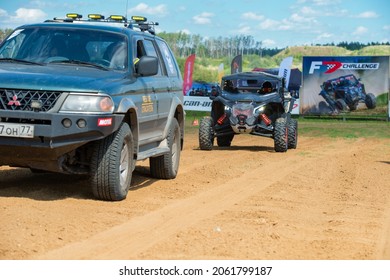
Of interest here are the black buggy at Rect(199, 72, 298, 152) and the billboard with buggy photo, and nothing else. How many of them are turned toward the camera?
2

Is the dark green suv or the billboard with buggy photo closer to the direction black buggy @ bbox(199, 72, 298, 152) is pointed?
the dark green suv

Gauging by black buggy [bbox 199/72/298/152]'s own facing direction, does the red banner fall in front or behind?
behind

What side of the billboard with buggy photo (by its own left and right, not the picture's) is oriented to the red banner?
right

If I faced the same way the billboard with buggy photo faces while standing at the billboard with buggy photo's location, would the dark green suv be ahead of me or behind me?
ahead

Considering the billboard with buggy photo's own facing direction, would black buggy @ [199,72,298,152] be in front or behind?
in front

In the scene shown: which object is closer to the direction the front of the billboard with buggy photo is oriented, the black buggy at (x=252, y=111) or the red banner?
the black buggy

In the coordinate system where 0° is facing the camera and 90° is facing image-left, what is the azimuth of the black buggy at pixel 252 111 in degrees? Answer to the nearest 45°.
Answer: approximately 0°

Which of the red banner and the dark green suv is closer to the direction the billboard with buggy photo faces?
the dark green suv

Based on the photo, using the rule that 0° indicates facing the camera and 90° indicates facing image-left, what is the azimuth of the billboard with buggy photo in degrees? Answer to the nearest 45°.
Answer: approximately 0°
